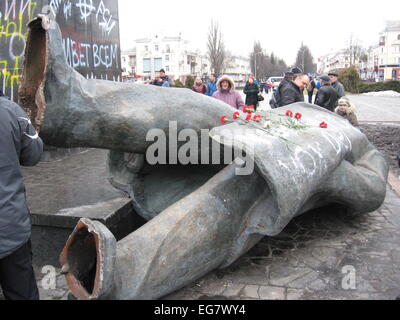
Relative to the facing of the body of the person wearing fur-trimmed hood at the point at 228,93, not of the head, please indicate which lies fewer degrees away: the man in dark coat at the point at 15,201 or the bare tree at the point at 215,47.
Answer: the man in dark coat

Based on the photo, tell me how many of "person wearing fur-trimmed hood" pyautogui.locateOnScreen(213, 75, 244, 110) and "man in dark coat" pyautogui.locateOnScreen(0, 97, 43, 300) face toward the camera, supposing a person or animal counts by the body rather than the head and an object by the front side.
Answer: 1

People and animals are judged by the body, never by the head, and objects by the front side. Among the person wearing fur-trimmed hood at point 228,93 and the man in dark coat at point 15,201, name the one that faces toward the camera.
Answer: the person wearing fur-trimmed hood

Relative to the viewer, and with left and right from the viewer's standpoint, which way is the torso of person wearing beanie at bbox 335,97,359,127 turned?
facing the viewer and to the left of the viewer

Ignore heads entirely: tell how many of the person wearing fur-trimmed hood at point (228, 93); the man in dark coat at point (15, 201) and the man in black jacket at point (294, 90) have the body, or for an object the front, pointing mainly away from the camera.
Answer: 1

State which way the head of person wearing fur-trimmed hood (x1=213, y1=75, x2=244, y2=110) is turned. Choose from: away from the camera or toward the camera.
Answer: toward the camera

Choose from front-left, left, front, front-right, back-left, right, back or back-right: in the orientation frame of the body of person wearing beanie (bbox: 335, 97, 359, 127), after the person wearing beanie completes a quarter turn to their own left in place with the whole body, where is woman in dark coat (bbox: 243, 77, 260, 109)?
back

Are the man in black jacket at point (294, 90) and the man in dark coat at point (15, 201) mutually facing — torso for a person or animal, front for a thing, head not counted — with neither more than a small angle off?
no

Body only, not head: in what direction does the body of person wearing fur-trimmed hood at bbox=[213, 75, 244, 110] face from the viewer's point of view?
toward the camera

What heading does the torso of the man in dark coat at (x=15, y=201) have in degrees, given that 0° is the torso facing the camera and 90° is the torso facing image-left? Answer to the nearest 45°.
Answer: approximately 180°

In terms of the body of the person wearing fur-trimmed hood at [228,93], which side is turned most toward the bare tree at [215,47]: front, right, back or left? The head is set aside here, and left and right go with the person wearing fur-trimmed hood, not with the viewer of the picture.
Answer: back

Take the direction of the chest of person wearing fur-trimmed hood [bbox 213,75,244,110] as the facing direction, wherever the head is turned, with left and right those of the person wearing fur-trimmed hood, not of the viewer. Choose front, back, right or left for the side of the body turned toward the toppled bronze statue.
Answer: front

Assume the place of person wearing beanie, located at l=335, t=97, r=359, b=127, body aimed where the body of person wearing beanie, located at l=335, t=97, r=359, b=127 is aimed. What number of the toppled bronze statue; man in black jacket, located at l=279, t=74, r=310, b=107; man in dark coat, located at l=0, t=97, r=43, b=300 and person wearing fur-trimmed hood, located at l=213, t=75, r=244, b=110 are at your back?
0

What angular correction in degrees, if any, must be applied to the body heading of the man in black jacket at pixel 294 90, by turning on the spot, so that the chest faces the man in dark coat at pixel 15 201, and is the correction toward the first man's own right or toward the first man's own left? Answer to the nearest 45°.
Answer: approximately 45° to the first man's own right

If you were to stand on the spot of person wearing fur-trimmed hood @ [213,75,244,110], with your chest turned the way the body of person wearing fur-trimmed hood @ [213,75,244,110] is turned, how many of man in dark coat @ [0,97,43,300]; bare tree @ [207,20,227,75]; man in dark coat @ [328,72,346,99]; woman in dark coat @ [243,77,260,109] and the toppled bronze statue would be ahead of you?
2
